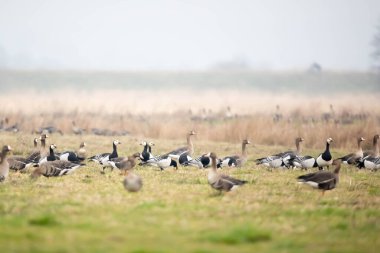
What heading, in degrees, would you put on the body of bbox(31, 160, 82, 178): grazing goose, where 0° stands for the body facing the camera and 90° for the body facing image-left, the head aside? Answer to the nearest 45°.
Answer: approximately 90°

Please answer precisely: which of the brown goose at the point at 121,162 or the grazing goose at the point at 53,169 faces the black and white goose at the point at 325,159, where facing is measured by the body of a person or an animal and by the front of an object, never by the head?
the brown goose

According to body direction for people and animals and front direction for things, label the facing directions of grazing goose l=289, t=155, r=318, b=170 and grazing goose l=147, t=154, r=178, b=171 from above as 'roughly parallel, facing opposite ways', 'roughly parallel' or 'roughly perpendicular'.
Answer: roughly parallel

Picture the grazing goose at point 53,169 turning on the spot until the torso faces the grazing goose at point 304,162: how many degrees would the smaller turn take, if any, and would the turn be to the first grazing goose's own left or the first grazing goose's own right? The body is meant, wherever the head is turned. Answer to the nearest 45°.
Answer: approximately 180°

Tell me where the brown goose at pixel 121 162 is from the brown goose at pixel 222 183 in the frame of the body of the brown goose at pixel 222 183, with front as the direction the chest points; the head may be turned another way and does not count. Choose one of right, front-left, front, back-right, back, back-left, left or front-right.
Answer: front-right

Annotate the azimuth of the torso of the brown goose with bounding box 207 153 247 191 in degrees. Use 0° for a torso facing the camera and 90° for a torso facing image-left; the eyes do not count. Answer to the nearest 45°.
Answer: approximately 90°
